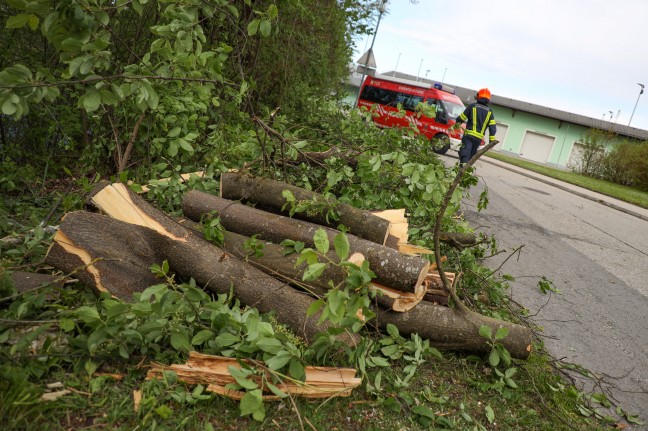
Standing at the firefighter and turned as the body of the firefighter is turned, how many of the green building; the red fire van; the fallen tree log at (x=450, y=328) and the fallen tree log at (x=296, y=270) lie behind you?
2

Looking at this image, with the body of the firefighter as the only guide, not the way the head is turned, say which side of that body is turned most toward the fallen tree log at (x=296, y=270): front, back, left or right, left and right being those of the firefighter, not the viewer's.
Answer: back

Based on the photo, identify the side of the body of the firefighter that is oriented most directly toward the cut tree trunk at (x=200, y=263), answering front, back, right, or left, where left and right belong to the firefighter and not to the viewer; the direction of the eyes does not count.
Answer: back

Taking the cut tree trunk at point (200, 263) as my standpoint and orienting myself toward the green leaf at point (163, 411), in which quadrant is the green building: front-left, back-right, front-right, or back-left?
back-left

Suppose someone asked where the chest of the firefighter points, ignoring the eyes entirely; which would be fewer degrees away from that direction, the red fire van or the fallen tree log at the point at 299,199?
the red fire van

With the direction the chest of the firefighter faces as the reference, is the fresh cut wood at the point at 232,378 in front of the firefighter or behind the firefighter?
behind

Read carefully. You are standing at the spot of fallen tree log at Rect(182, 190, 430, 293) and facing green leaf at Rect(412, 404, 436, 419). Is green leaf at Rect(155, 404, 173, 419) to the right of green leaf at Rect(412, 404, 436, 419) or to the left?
right

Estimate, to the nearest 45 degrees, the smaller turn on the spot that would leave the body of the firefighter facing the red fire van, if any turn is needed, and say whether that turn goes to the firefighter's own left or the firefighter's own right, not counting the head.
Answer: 0° — they already face it

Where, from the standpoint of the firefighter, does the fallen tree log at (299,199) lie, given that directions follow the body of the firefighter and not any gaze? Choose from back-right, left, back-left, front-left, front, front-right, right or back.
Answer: back

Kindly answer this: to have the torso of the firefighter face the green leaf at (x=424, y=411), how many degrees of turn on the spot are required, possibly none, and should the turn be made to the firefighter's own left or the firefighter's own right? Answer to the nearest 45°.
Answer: approximately 180°

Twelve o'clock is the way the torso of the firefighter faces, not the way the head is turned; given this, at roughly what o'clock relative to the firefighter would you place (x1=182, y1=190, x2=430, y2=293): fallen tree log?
The fallen tree log is roughly at 6 o'clock from the firefighter.

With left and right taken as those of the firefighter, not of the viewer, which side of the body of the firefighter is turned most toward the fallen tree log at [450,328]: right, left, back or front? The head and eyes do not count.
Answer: back

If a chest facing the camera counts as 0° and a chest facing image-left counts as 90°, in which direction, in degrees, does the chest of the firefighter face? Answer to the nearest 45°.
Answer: approximately 180°

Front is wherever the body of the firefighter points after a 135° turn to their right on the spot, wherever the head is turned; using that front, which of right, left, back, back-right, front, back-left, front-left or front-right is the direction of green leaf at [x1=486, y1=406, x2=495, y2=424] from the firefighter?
front-right

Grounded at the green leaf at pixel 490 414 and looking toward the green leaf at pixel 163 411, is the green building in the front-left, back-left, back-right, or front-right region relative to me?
back-right

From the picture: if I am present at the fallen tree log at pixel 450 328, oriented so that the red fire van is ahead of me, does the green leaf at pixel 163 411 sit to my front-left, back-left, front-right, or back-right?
back-left
